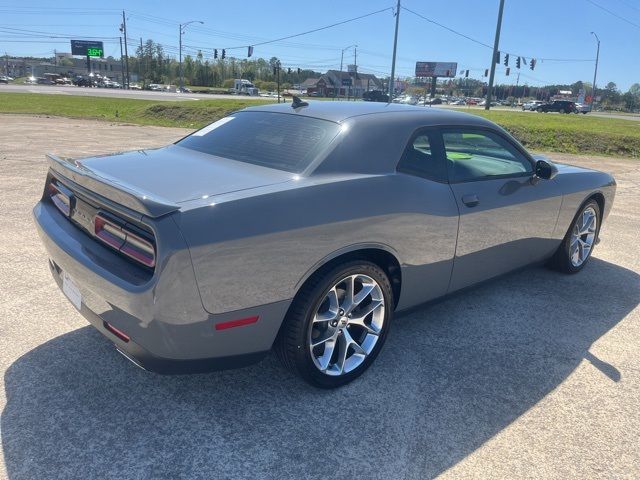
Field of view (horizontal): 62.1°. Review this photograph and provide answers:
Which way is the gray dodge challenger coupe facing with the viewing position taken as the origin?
facing away from the viewer and to the right of the viewer

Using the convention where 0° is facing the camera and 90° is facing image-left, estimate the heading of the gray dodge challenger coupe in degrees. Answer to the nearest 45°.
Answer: approximately 225°
